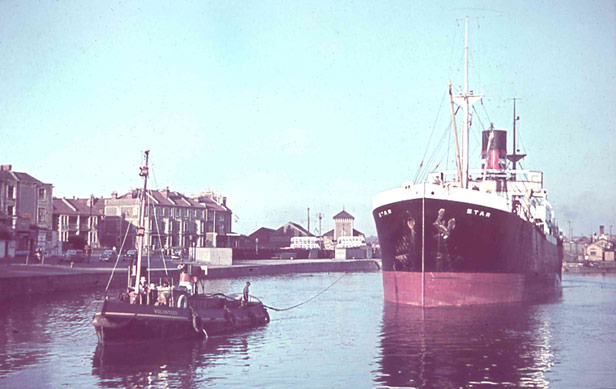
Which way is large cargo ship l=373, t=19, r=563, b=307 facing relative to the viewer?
toward the camera

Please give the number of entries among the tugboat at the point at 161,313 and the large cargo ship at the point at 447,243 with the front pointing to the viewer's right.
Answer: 0

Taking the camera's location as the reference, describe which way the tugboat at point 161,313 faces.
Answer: facing the viewer and to the left of the viewer

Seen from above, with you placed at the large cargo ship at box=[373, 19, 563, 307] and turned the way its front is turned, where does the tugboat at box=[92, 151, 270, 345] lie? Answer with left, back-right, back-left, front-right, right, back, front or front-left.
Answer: front-right

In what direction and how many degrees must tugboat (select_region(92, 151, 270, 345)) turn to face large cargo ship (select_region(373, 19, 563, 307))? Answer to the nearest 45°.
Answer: approximately 180°
